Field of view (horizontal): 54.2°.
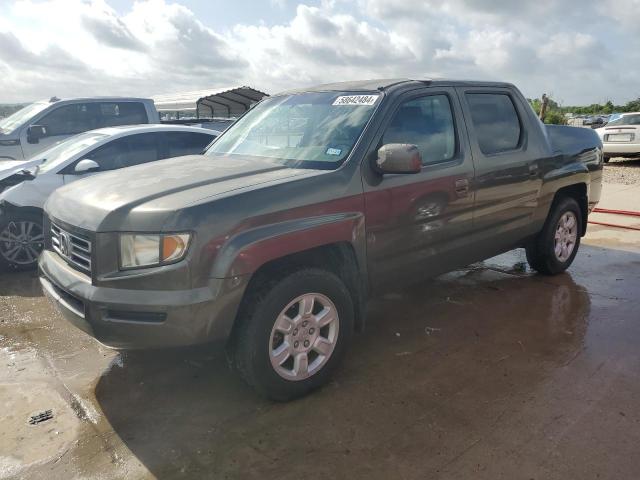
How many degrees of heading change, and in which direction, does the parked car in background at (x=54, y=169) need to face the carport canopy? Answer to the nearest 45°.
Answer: approximately 135° to its right

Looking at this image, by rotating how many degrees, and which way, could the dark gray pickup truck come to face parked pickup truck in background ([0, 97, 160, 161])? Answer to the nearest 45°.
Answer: approximately 90° to its right

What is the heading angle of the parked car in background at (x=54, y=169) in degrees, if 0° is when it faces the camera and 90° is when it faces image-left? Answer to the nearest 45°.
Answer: approximately 45°

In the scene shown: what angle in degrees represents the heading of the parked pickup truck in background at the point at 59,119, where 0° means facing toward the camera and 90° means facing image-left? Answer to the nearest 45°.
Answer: approximately 45°

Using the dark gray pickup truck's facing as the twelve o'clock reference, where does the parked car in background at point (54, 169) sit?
The parked car in background is roughly at 3 o'clock from the dark gray pickup truck.

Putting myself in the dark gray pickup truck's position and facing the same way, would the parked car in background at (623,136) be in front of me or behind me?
behind

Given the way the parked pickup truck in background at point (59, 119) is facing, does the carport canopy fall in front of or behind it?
behind

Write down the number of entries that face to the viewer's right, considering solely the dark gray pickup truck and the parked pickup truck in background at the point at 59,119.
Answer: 0
